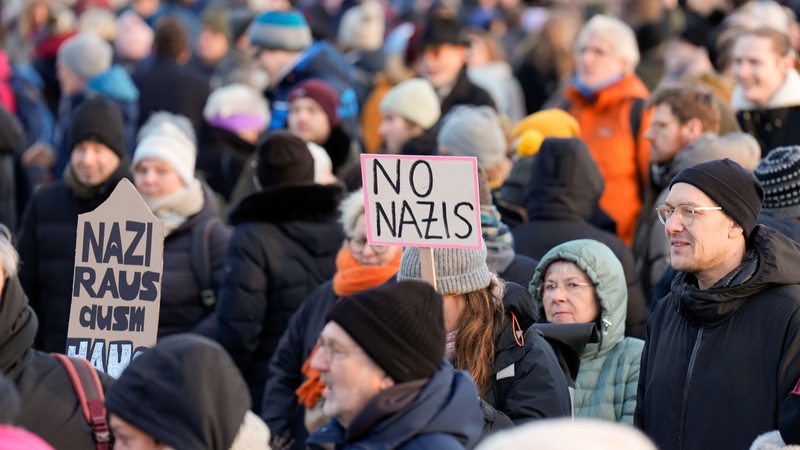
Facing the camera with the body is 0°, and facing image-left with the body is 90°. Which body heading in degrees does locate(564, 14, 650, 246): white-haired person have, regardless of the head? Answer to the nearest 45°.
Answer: approximately 45°

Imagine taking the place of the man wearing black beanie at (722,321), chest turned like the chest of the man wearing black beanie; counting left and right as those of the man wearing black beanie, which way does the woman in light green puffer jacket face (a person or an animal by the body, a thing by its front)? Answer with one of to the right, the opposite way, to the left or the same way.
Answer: the same way

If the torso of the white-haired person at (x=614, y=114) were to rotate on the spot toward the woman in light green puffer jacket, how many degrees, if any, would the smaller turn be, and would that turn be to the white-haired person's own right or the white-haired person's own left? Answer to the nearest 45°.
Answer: approximately 45° to the white-haired person's own left

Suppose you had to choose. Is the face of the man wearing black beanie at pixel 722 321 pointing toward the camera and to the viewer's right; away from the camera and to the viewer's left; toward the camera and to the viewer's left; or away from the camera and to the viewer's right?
toward the camera and to the viewer's left

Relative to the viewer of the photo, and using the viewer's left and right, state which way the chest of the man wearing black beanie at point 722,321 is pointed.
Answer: facing the viewer and to the left of the viewer

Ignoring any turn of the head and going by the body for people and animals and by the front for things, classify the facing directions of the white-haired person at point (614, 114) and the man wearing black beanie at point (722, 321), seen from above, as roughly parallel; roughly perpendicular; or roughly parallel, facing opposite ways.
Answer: roughly parallel

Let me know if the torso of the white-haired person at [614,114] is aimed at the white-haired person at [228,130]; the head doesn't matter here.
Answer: no

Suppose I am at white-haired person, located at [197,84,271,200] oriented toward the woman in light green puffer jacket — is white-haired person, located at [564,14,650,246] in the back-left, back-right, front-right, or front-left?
front-left

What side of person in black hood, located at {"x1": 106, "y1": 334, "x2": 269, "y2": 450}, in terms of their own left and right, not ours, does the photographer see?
left

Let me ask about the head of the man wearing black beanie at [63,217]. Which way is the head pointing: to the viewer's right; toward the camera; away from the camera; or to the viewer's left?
toward the camera
